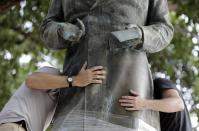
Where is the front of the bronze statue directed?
toward the camera
